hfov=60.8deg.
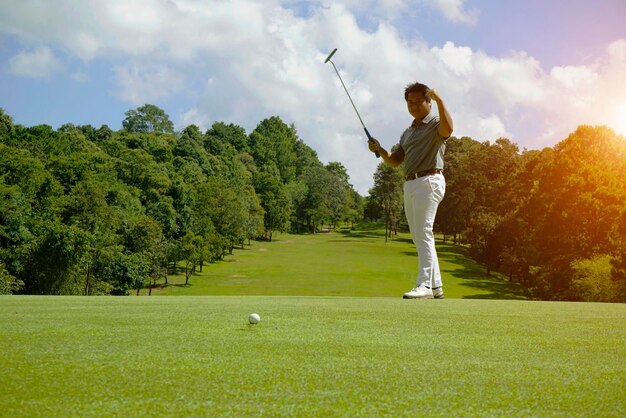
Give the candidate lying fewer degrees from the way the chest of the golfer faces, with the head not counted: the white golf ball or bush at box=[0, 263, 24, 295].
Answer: the white golf ball

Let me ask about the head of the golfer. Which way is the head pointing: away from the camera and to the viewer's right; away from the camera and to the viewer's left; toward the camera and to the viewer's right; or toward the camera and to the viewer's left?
toward the camera and to the viewer's left

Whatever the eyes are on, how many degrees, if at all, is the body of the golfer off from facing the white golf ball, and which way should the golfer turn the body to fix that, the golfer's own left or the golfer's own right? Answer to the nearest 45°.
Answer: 0° — they already face it

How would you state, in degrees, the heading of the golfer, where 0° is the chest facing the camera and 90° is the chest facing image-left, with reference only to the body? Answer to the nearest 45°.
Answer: approximately 45°

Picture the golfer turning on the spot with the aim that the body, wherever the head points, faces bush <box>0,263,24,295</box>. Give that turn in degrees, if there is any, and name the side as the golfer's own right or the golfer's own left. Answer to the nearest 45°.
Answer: approximately 90° to the golfer's own right

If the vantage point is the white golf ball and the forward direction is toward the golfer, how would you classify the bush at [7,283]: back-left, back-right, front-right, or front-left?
front-left

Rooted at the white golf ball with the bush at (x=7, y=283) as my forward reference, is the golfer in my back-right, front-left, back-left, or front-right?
front-right
